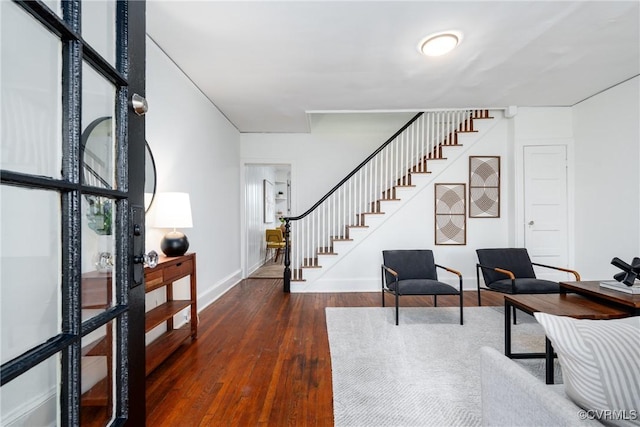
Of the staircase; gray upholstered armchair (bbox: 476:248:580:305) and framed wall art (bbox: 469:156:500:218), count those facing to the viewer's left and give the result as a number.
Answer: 1

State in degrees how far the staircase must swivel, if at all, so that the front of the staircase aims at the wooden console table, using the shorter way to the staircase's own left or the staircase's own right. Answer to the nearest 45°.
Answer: approximately 45° to the staircase's own left

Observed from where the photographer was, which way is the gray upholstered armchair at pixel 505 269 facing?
facing the viewer and to the right of the viewer

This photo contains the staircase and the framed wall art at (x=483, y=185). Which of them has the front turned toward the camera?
the framed wall art

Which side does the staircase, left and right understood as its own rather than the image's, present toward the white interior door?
back

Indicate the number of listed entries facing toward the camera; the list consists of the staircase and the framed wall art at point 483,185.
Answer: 1

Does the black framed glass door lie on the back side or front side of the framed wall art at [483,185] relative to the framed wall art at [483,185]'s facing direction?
on the front side

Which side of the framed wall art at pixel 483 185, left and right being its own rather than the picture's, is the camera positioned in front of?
front

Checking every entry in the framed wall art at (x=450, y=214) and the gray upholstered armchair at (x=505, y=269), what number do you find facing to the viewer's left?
0

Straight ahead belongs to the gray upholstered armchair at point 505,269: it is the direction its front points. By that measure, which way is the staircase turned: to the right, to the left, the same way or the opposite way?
to the right

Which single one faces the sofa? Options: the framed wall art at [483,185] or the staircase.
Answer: the framed wall art

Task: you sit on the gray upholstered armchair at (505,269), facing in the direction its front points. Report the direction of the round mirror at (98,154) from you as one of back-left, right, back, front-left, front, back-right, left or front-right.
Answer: front-right

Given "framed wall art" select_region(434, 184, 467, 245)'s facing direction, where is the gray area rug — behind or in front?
in front

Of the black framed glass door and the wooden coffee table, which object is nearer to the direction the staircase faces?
the black framed glass door

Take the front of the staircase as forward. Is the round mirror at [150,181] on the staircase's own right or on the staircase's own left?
on the staircase's own left

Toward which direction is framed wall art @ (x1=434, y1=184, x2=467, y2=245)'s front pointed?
toward the camera

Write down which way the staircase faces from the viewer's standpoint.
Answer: facing to the left of the viewer
